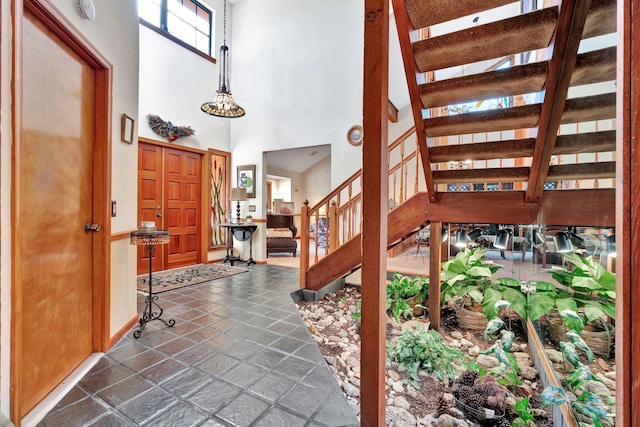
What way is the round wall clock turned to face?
toward the camera

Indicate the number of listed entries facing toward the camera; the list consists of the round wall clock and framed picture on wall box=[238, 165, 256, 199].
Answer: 2

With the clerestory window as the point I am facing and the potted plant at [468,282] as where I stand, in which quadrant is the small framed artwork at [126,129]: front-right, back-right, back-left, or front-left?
front-left

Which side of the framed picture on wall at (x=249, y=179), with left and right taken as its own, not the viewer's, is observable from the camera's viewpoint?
front

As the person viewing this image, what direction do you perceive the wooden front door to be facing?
facing the viewer and to the right of the viewer

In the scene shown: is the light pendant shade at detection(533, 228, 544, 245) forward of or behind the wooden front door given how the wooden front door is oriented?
forward

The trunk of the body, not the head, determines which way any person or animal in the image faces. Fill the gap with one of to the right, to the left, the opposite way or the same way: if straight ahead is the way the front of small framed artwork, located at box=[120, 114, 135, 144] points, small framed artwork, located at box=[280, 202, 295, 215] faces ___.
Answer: to the right

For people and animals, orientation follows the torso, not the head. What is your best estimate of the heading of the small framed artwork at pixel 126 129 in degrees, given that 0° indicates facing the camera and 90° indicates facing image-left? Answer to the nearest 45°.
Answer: approximately 315°

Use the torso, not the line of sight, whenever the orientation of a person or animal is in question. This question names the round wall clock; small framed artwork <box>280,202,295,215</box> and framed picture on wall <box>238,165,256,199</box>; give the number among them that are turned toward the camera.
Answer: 3

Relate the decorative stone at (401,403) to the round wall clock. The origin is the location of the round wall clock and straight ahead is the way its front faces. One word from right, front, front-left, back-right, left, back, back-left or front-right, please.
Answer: front

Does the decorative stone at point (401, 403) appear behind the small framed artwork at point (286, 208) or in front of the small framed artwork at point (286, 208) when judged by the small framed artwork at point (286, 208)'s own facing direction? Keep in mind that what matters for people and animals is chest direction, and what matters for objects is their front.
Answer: in front

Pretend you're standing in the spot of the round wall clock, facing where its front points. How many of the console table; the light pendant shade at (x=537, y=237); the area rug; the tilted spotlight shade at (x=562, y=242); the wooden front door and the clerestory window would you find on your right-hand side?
4

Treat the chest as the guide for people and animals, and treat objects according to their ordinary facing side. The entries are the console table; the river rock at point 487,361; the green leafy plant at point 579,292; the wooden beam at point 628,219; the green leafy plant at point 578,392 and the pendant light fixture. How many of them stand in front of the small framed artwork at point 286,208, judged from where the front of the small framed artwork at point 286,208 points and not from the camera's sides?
6

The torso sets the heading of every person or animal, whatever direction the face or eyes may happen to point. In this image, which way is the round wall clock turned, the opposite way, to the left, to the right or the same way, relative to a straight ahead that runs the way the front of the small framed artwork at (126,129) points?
to the right

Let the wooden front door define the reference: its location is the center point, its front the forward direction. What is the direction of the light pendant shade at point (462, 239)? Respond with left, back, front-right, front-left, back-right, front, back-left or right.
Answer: front
